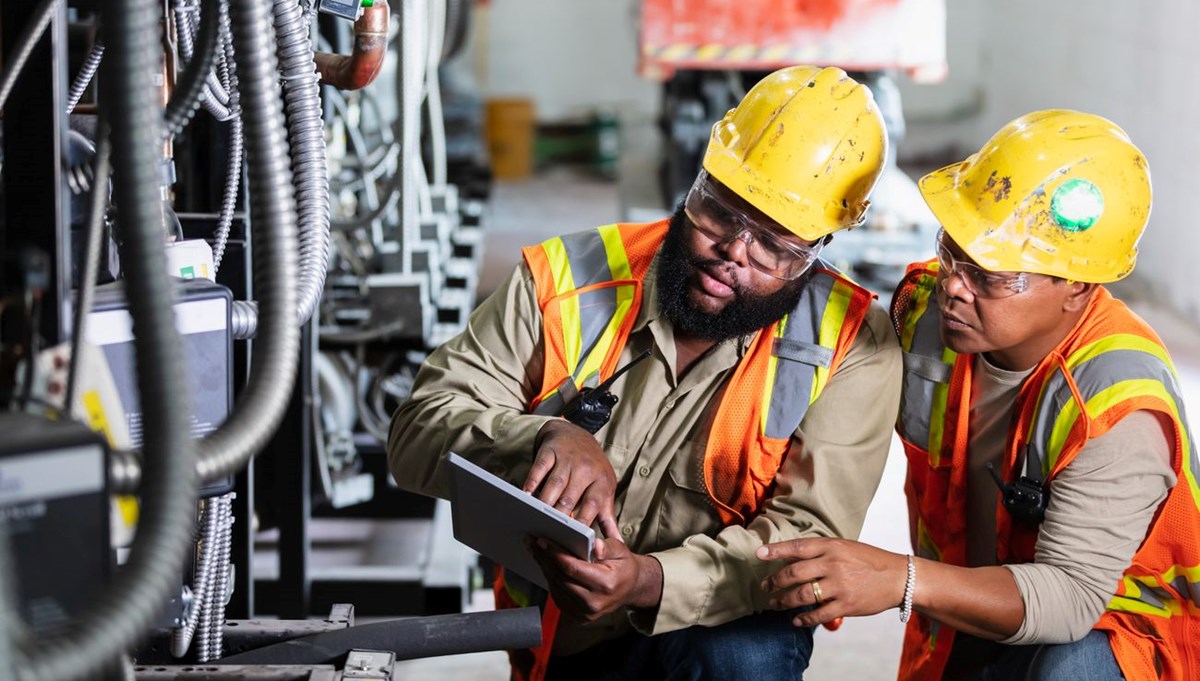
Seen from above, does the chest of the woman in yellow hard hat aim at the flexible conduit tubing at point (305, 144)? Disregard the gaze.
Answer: yes

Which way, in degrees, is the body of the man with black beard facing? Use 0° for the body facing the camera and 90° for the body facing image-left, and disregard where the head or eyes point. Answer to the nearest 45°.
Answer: approximately 0°

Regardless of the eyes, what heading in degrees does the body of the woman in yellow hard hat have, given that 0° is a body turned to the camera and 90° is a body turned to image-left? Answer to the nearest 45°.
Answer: approximately 45°
